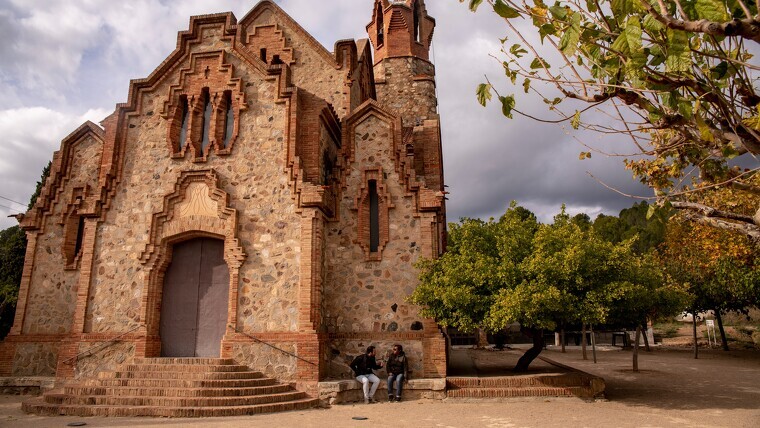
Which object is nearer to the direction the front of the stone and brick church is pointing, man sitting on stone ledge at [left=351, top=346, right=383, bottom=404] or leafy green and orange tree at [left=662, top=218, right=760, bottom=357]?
the man sitting on stone ledge

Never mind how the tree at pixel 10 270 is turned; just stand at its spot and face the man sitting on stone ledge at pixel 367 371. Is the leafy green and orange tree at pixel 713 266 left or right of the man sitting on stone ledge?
left

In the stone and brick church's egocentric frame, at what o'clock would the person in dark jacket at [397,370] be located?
The person in dark jacket is roughly at 10 o'clock from the stone and brick church.

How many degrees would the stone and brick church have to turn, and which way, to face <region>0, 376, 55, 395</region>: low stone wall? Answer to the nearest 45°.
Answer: approximately 90° to its right

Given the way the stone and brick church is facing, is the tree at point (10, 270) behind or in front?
behind

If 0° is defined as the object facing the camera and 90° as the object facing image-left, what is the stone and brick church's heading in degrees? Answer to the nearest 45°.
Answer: approximately 0°

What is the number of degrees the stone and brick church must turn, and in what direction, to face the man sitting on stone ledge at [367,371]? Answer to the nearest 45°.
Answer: approximately 45° to its left
